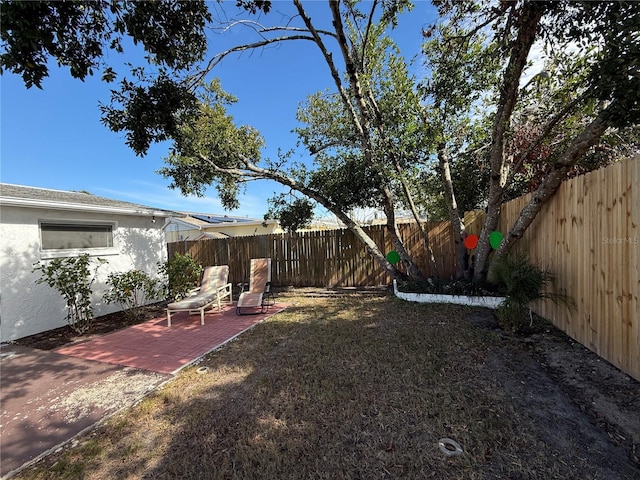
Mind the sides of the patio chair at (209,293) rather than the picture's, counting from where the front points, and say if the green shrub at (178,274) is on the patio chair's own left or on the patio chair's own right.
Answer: on the patio chair's own right

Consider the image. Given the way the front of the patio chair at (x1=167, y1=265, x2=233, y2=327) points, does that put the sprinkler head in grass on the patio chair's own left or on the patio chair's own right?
on the patio chair's own left

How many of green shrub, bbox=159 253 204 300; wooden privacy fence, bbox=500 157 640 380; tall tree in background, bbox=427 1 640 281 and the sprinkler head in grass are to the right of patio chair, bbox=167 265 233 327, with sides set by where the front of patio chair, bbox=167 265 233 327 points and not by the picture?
1

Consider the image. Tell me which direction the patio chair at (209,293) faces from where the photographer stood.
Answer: facing the viewer and to the left of the viewer

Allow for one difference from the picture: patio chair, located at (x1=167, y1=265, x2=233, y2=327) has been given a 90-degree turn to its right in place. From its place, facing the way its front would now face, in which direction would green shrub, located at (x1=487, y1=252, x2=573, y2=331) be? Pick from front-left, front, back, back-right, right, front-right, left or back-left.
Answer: back

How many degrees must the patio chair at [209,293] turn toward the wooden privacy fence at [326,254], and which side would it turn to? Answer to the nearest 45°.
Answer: approximately 135° to its left

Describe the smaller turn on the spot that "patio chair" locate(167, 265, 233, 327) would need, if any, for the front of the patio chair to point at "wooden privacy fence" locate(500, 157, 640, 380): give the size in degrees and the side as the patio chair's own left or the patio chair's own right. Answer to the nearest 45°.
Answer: approximately 90° to the patio chair's own left

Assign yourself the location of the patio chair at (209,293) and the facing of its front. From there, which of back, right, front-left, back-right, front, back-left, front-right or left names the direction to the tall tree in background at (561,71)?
left

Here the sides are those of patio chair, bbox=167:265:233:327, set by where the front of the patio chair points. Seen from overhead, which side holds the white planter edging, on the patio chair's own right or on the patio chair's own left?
on the patio chair's own left
